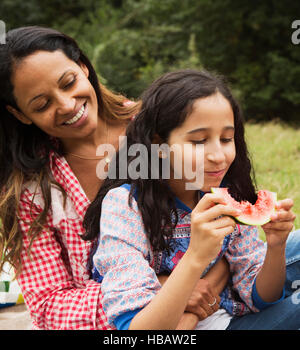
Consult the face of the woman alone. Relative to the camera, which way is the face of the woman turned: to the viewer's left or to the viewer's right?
to the viewer's right

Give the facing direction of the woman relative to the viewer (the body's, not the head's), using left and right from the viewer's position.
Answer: facing the viewer and to the right of the viewer
